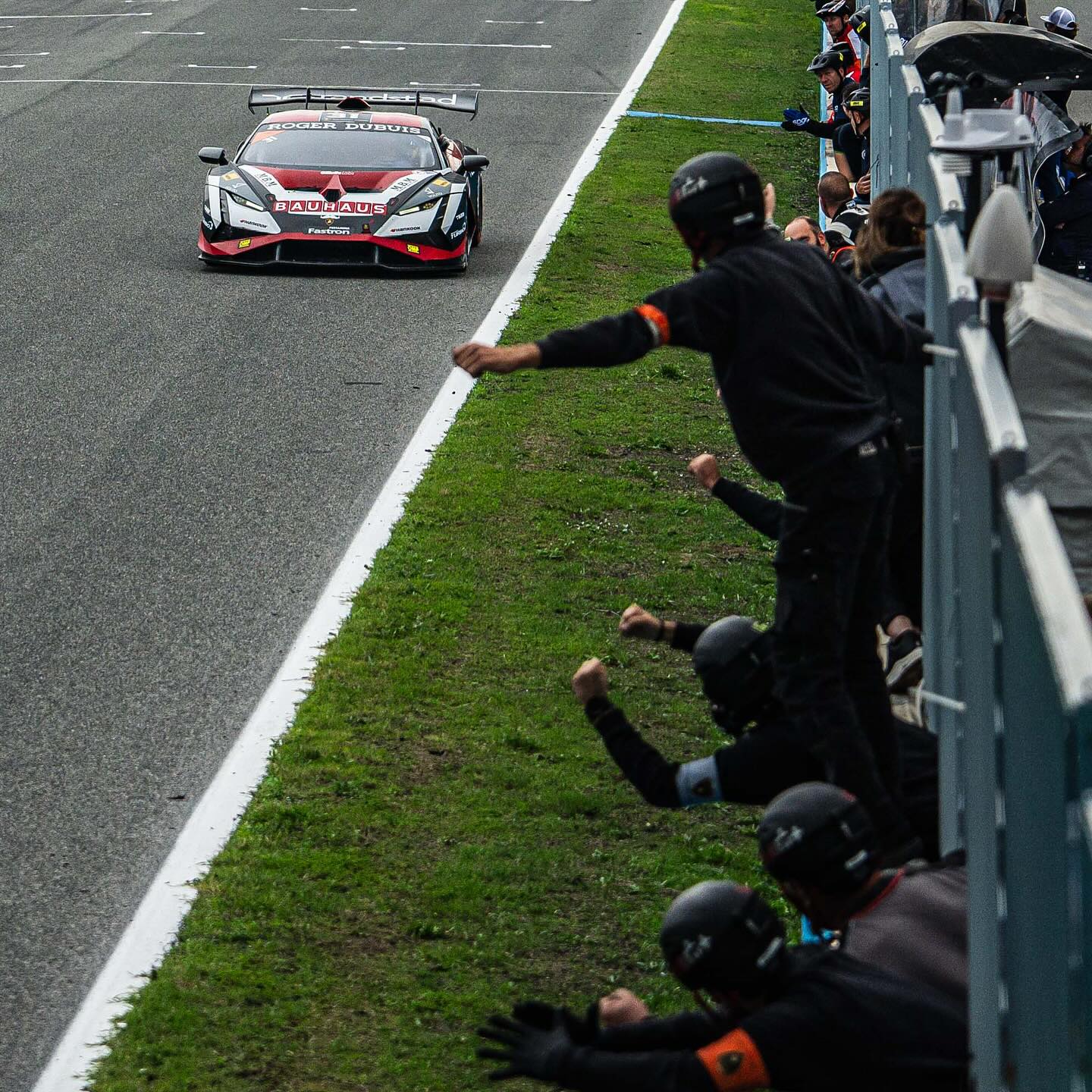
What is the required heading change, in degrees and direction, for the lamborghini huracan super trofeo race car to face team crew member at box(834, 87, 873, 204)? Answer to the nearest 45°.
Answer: approximately 45° to its left

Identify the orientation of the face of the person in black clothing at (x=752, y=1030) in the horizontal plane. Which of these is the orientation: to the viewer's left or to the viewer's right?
to the viewer's left

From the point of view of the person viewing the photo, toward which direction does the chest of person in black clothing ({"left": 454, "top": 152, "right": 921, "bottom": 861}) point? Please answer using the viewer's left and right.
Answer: facing away from the viewer and to the left of the viewer

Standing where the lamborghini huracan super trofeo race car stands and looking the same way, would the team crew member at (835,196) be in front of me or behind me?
in front

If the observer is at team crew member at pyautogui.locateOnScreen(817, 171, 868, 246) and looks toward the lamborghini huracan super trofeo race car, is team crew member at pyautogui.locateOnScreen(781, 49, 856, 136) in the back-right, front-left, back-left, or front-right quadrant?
front-right

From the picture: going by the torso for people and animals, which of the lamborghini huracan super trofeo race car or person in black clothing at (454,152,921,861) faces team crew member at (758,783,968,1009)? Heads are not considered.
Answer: the lamborghini huracan super trofeo race car

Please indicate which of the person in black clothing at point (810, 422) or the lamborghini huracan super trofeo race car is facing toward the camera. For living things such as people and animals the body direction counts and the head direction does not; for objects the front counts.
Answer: the lamborghini huracan super trofeo race car

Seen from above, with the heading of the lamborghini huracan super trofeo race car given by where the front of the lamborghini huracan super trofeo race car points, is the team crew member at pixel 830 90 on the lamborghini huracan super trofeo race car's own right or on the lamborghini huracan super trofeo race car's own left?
on the lamborghini huracan super trofeo race car's own left

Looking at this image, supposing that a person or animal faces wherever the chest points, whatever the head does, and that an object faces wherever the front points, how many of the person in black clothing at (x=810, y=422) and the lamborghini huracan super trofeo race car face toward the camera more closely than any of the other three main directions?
1

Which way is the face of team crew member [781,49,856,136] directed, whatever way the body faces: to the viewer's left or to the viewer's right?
to the viewer's left

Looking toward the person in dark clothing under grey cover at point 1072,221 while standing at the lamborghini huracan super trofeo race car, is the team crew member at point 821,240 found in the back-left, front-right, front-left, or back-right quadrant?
front-right

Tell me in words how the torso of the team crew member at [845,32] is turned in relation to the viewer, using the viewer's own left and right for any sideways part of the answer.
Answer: facing the viewer and to the left of the viewer

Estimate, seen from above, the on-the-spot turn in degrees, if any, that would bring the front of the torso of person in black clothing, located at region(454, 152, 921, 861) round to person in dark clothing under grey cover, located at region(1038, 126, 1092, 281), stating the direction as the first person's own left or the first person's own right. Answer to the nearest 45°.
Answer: approximately 45° to the first person's own right

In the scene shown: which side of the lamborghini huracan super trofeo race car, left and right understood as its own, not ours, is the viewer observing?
front

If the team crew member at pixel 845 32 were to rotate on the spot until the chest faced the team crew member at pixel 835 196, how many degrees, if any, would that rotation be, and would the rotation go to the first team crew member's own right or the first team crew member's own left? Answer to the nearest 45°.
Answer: approximately 45° to the first team crew member's own left

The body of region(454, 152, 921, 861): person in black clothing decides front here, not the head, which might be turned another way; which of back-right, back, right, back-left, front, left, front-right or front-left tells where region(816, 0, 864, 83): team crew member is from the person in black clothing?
front-right

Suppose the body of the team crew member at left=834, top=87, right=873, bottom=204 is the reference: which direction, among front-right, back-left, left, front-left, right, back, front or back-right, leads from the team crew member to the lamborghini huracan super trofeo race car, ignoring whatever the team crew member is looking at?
front-right

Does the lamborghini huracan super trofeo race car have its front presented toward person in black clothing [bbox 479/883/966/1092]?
yes
